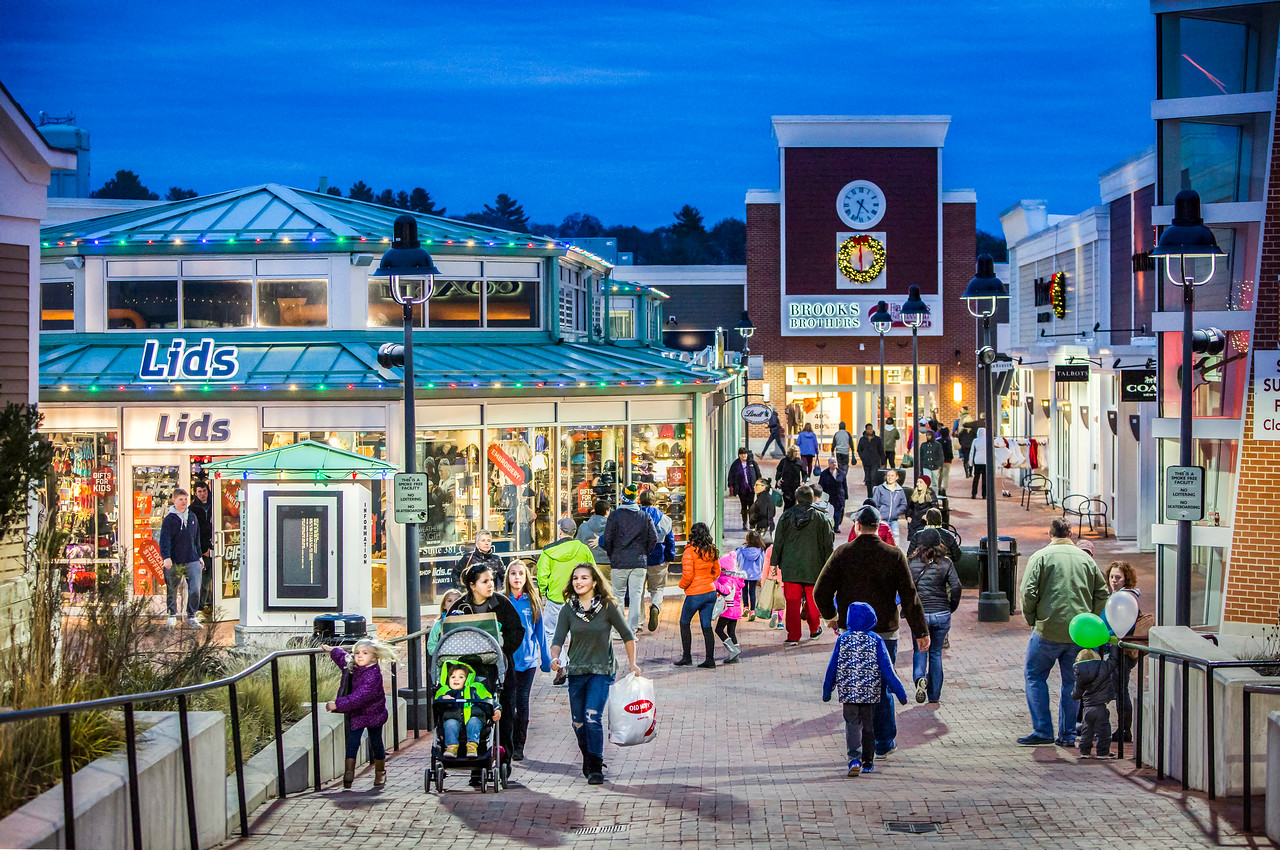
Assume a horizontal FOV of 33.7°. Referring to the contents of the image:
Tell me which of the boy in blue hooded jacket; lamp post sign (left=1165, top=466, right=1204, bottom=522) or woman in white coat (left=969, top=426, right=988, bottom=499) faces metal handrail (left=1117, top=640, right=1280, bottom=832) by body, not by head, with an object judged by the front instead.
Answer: the lamp post sign

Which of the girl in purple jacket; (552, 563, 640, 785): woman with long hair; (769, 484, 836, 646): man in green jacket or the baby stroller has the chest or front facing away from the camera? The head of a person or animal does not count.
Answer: the man in green jacket

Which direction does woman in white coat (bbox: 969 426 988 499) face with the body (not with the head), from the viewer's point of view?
away from the camera

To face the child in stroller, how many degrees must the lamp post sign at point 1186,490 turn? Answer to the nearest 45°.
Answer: approximately 45° to its right

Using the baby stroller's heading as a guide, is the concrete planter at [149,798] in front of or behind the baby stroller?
in front

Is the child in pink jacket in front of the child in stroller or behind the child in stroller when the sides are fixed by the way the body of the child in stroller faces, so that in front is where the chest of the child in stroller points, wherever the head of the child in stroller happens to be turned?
behind

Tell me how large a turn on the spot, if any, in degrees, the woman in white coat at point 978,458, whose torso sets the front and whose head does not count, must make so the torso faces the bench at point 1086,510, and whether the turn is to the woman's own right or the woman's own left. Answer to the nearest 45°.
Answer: approximately 180°

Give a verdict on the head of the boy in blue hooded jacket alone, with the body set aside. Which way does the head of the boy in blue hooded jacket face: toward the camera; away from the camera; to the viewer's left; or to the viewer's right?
away from the camera

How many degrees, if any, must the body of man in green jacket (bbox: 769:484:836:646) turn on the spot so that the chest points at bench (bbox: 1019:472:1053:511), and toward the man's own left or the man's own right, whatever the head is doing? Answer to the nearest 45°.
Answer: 0° — they already face it

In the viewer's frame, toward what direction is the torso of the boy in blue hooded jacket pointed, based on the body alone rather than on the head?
away from the camera

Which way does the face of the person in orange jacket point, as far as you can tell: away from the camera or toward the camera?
away from the camera
